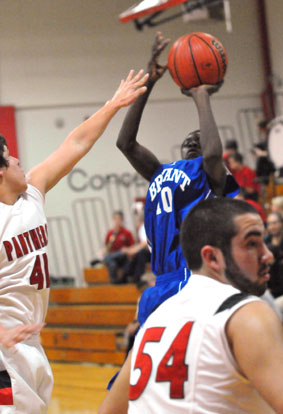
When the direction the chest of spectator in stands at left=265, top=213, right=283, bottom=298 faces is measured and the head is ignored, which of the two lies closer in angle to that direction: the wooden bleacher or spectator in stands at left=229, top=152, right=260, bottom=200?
the wooden bleacher

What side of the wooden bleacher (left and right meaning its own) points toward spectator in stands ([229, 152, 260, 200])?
left

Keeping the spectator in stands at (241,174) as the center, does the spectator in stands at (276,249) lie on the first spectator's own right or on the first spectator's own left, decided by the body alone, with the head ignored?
on the first spectator's own left

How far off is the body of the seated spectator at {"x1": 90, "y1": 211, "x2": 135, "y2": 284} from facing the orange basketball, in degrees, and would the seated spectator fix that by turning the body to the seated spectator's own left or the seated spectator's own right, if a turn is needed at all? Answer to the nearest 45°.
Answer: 0° — they already face it

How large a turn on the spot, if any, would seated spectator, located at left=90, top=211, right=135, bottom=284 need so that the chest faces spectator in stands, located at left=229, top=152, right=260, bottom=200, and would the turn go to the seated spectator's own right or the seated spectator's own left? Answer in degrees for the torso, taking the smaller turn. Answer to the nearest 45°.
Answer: approximately 45° to the seated spectator's own left

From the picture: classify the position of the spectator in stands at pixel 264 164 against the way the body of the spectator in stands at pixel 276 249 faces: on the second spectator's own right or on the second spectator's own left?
on the second spectator's own right

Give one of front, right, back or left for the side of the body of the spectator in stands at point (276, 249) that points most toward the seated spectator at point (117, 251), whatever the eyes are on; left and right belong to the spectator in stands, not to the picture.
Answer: right

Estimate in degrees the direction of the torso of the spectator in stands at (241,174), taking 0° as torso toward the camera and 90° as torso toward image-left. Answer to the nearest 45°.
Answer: approximately 45°
